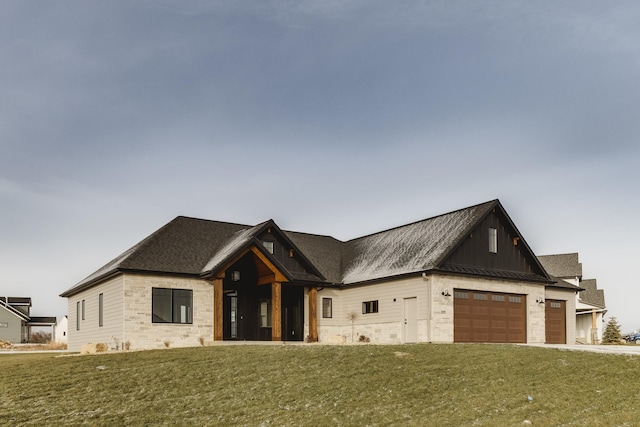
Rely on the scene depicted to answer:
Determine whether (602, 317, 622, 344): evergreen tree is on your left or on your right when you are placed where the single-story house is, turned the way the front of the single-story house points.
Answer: on your left

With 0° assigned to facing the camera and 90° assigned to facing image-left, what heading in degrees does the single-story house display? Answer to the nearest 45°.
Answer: approximately 315°
